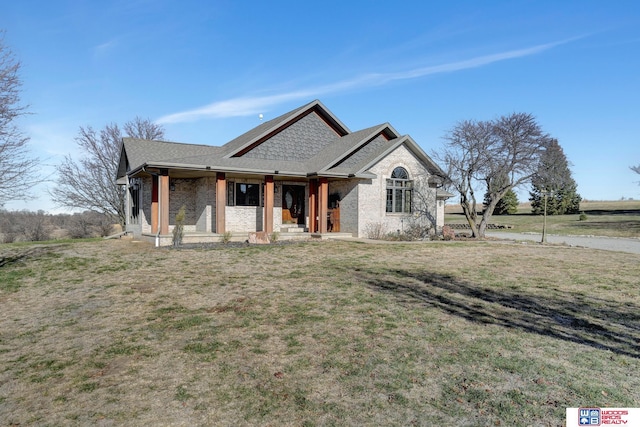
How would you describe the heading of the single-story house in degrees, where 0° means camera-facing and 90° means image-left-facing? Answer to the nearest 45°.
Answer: approximately 0°
